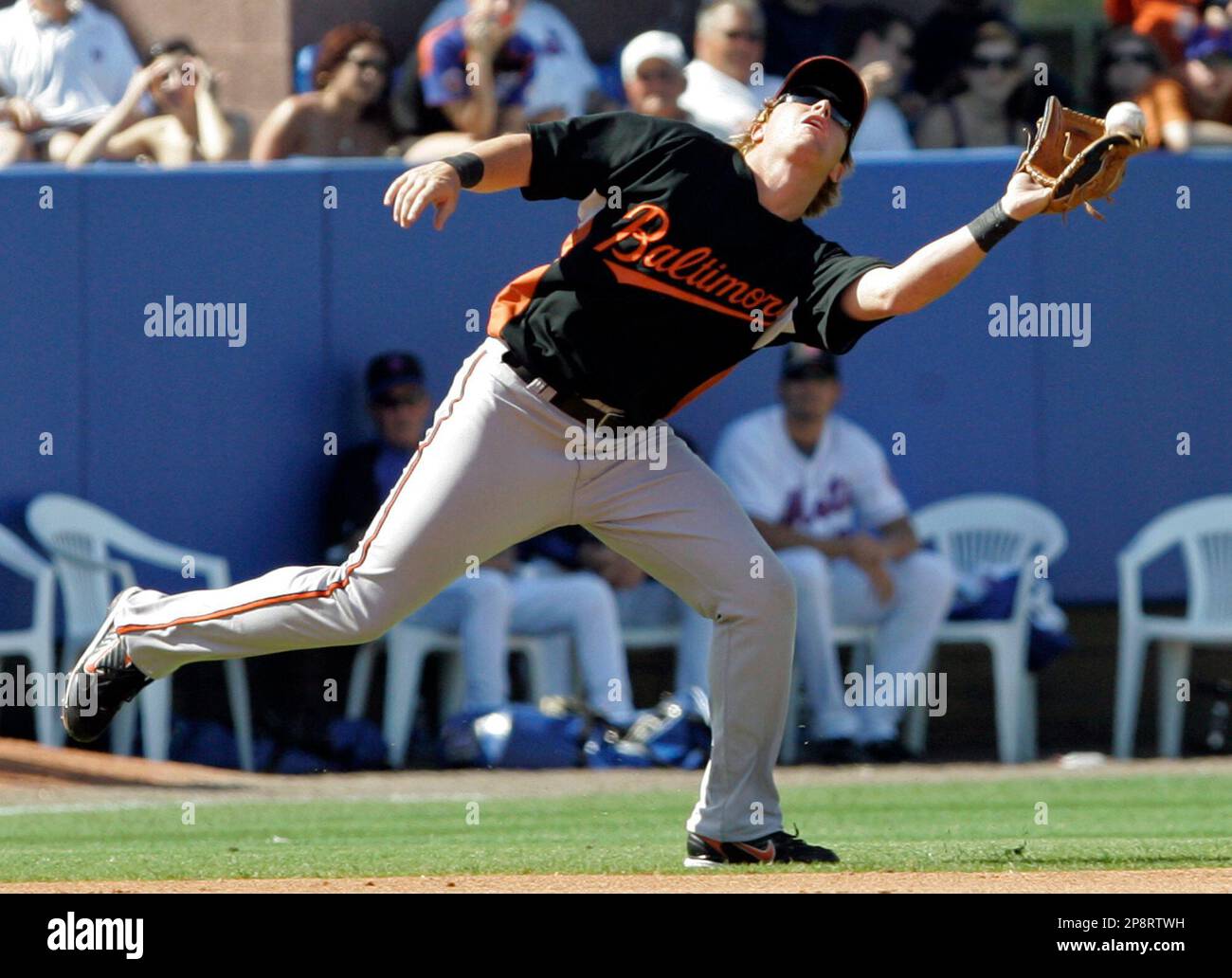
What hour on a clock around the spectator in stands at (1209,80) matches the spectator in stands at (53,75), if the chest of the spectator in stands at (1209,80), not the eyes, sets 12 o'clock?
the spectator in stands at (53,75) is roughly at 2 o'clock from the spectator in stands at (1209,80).

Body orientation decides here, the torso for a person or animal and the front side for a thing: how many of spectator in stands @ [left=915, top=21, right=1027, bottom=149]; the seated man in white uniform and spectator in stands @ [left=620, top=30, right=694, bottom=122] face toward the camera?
3

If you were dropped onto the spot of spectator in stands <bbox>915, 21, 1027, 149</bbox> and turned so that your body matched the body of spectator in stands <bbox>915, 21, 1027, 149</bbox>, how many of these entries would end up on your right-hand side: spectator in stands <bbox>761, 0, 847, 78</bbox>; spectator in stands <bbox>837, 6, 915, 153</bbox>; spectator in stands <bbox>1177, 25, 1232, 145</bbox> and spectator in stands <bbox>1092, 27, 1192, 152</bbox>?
2

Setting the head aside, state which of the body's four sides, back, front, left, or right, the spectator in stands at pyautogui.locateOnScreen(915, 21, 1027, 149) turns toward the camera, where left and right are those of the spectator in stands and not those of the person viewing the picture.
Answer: front

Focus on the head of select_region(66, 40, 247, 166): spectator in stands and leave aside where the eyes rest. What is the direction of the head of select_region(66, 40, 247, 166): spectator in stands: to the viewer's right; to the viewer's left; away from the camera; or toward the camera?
toward the camera

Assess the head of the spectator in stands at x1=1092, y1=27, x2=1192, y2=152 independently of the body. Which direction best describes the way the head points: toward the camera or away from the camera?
toward the camera

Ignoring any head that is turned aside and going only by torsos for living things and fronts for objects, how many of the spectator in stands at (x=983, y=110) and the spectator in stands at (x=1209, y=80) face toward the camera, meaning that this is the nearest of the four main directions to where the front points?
2

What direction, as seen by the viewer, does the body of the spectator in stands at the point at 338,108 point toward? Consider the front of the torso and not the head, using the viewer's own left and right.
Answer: facing the viewer and to the right of the viewer

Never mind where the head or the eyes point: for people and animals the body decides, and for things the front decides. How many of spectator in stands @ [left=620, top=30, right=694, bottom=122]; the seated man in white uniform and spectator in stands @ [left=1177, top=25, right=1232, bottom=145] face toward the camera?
3

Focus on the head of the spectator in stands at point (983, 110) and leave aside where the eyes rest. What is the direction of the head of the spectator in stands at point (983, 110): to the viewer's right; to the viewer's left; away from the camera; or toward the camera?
toward the camera

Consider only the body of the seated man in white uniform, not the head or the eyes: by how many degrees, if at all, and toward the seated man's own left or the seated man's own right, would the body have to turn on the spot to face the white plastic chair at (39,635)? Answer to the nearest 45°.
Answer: approximately 90° to the seated man's own right

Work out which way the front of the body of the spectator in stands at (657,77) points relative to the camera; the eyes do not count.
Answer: toward the camera

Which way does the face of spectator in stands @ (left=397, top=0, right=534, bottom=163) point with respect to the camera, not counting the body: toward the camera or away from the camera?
toward the camera

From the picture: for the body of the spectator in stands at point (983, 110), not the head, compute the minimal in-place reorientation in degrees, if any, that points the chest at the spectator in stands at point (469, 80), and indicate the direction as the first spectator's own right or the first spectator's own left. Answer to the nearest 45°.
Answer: approximately 45° to the first spectator's own right

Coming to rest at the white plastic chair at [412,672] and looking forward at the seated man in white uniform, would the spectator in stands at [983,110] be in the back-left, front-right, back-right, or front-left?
front-left

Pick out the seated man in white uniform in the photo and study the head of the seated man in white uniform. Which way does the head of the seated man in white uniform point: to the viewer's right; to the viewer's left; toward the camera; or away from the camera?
toward the camera
